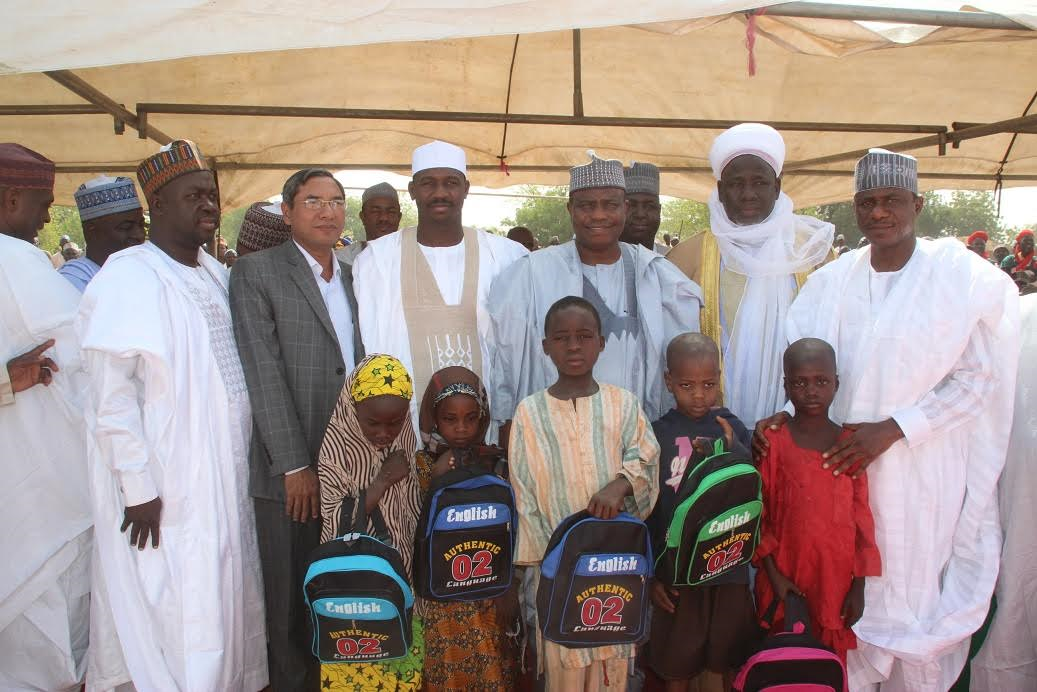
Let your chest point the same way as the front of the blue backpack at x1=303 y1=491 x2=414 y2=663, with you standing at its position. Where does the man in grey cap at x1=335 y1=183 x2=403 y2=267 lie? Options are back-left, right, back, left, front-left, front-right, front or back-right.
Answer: back

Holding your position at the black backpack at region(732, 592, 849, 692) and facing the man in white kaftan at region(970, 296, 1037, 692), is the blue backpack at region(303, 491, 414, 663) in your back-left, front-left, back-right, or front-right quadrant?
back-left

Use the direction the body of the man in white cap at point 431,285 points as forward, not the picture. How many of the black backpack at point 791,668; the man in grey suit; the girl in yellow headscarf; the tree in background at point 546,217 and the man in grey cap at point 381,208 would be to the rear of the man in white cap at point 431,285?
2

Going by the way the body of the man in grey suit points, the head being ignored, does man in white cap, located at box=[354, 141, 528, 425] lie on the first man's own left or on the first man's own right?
on the first man's own left

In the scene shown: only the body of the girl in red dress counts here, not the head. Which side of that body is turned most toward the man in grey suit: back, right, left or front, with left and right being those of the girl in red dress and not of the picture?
right

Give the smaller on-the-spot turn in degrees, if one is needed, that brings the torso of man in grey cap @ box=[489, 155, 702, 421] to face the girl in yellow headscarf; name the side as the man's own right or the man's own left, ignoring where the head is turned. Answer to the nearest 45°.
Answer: approximately 45° to the man's own right
